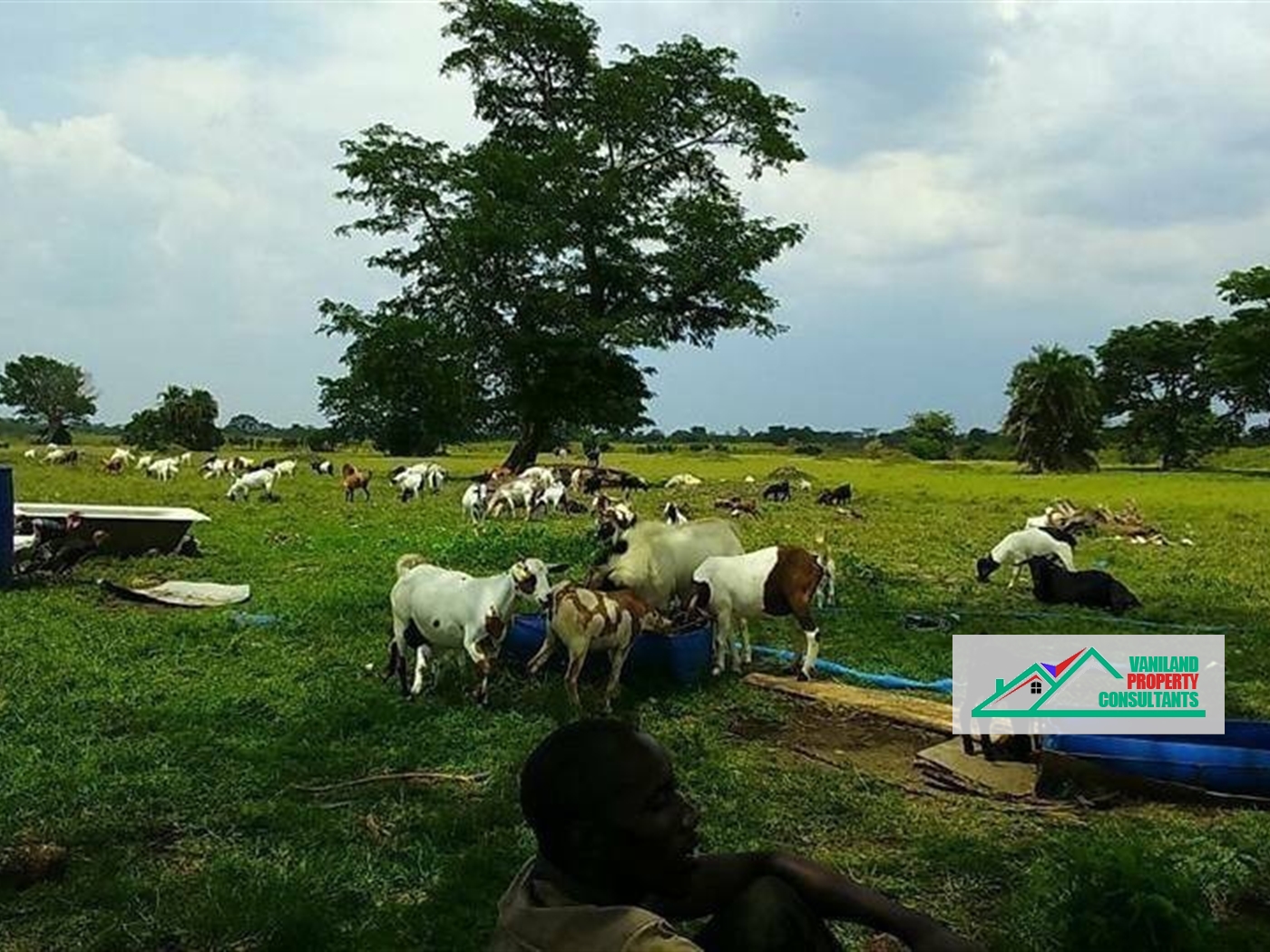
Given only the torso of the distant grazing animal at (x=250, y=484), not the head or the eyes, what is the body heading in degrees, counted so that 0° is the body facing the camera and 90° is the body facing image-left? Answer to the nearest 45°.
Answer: approximately 90°

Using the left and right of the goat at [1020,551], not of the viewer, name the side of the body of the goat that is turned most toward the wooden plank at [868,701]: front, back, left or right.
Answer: left

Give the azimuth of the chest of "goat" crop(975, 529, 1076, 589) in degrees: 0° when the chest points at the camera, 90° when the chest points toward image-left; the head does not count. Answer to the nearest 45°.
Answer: approximately 90°

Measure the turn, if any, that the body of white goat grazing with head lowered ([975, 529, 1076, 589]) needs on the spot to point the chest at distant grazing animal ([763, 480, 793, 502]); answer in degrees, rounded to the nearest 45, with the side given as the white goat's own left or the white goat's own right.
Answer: approximately 45° to the white goat's own right

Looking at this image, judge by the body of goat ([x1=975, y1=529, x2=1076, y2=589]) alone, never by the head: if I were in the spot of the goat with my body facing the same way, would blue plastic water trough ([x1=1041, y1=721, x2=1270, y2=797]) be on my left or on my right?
on my left

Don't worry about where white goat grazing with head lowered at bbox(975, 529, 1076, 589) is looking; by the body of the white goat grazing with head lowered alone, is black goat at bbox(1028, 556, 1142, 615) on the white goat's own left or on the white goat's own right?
on the white goat's own left

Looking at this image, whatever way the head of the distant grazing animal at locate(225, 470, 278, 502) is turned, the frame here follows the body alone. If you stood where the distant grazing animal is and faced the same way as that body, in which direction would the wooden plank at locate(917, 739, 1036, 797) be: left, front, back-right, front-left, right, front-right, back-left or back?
left

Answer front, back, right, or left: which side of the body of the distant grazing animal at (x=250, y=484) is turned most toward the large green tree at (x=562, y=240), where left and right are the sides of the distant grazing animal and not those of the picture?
back

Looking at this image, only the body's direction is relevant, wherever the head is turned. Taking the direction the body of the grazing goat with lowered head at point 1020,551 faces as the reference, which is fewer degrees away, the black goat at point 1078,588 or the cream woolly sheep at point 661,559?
the cream woolly sheep

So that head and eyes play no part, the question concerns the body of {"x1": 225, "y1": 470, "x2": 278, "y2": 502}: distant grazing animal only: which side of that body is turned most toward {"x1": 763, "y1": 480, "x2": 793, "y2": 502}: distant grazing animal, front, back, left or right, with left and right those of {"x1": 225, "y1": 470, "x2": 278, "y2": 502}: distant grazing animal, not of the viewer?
back
